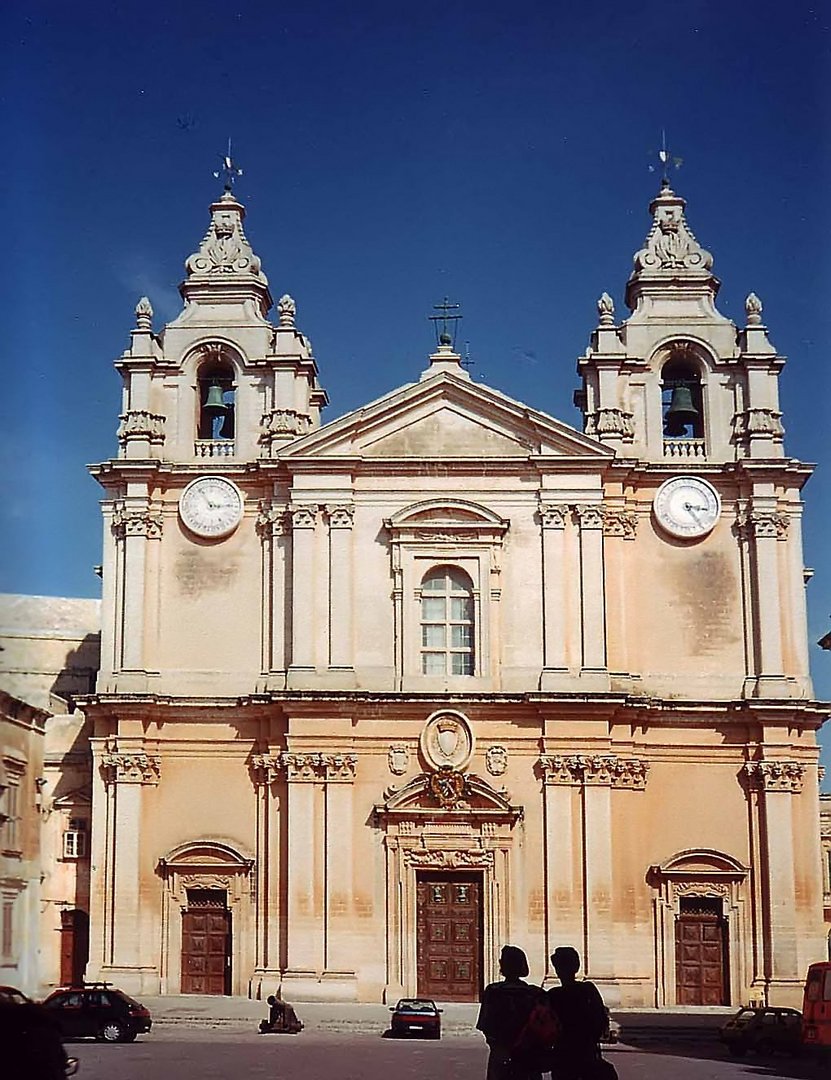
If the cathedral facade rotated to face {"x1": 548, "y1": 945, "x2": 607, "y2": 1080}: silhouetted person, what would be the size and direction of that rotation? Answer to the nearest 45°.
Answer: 0° — it already faces them

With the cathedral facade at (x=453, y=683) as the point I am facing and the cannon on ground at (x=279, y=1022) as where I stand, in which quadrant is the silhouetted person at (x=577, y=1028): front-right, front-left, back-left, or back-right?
back-right

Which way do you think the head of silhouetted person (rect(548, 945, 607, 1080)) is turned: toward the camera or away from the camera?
away from the camera

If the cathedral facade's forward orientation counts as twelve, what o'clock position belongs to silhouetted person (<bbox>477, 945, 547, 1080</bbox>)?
The silhouetted person is roughly at 12 o'clock from the cathedral facade.

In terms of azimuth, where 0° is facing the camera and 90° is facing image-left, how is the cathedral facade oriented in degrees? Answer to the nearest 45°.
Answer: approximately 0°
